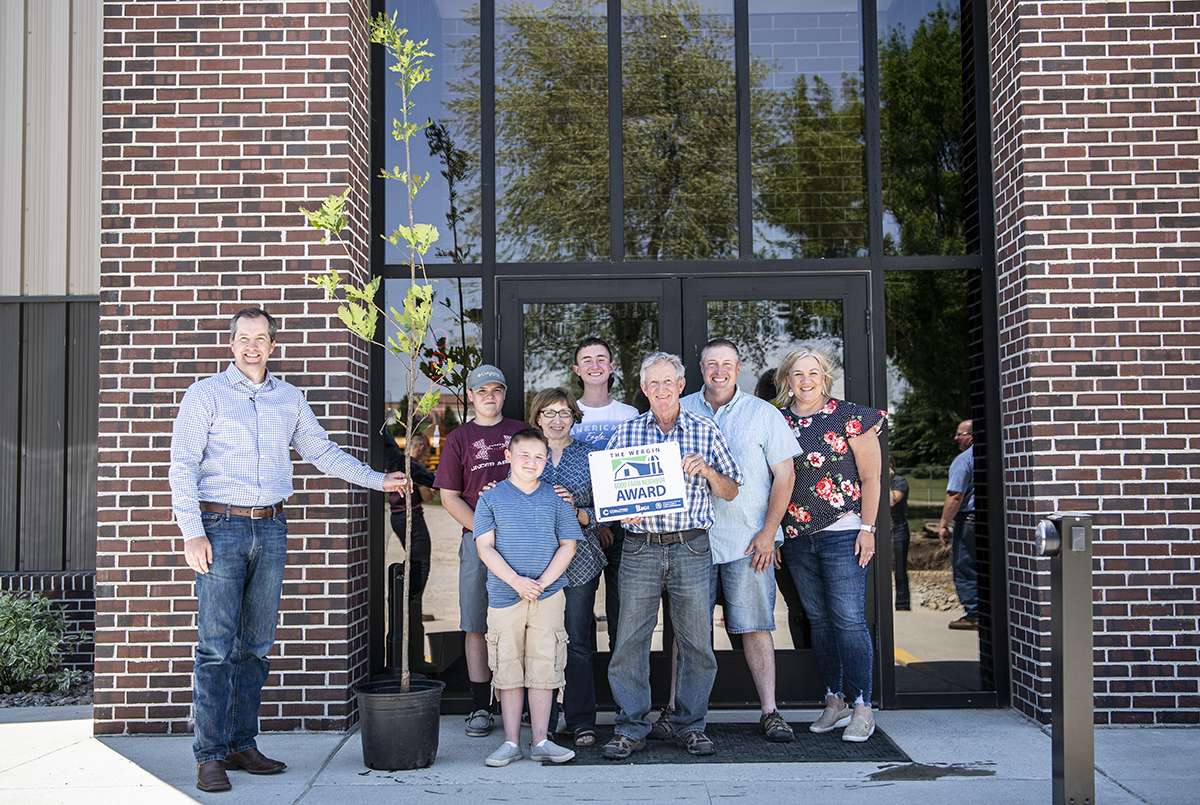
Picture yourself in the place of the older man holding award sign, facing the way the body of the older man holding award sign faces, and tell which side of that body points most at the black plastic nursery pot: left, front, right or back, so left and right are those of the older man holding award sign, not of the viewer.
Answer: right

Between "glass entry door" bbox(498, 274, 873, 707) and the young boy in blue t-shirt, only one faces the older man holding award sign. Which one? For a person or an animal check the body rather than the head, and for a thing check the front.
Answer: the glass entry door

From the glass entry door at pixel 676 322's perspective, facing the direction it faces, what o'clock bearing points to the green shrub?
The green shrub is roughly at 3 o'clock from the glass entry door.

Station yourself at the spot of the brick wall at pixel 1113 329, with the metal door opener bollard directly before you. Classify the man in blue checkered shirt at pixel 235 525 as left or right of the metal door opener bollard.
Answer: right

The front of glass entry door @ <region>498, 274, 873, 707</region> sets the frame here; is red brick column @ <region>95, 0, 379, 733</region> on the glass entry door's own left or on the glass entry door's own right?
on the glass entry door's own right

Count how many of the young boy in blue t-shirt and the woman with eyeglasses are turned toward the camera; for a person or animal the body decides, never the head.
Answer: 2

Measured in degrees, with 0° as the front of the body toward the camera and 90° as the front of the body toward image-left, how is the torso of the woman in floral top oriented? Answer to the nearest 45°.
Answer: approximately 45°

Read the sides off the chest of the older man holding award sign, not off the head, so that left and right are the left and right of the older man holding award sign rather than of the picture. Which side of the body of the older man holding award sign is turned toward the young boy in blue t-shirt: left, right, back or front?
right

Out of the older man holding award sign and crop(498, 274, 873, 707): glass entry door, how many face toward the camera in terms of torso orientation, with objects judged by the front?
2
